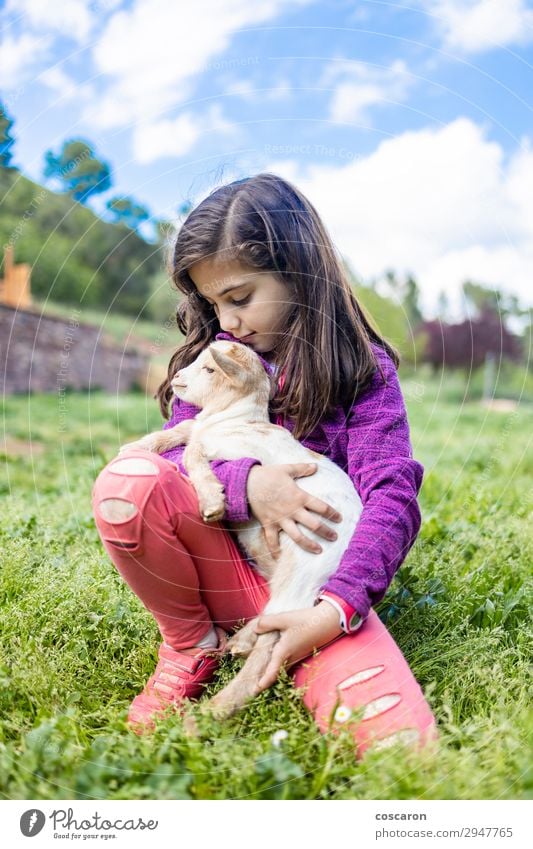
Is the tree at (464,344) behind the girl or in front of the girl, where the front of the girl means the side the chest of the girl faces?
behind

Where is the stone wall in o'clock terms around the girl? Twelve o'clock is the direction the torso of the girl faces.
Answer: The stone wall is roughly at 4 o'clock from the girl.

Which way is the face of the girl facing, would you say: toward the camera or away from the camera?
toward the camera

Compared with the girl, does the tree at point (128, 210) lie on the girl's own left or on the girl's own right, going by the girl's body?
on the girl's own right

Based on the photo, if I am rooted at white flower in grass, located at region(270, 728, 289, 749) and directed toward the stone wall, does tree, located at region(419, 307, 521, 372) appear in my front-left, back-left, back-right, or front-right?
front-right

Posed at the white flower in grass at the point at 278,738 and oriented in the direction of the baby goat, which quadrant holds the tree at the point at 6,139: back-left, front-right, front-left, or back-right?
front-left

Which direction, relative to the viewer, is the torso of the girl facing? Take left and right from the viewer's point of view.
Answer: facing the viewer and to the left of the viewer

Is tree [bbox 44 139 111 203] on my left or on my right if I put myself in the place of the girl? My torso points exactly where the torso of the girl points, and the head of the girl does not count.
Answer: on my right
